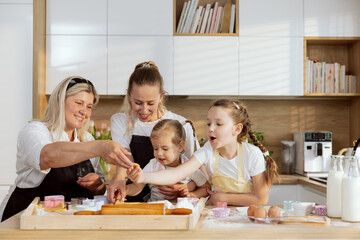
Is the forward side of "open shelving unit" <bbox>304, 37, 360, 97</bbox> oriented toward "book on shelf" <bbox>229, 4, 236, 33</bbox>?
no

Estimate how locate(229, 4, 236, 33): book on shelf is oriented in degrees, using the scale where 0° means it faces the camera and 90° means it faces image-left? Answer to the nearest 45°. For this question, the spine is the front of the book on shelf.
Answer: approximately 0°

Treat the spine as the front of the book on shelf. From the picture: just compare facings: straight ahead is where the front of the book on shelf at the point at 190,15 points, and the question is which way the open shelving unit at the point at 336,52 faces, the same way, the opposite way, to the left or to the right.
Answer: the same way

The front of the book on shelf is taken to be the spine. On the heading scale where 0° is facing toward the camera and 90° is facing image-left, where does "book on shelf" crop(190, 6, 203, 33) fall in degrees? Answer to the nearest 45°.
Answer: approximately 0°

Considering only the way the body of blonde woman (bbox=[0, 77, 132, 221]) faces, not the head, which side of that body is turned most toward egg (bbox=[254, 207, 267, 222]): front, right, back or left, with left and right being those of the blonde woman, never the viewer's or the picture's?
front

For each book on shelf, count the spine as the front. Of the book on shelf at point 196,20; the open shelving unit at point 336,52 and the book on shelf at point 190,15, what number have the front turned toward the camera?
3

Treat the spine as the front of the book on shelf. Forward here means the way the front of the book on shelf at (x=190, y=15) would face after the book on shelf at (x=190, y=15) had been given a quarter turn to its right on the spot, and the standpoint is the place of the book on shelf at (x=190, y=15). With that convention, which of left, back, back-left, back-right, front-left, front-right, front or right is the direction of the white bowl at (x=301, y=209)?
left

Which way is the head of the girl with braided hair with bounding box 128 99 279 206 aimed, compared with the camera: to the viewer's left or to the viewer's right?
to the viewer's left

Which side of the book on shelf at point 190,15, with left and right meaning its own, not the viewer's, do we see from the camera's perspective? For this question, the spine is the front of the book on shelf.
front

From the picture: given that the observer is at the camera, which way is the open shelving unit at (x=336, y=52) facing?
facing the viewer

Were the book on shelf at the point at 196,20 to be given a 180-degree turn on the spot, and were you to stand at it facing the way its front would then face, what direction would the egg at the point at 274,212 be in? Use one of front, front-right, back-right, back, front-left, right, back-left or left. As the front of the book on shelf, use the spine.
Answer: back

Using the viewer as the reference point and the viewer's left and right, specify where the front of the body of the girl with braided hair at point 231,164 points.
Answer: facing the viewer and to the left of the viewer

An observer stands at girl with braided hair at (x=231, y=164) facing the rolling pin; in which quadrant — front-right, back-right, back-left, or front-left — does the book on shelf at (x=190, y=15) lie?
back-right

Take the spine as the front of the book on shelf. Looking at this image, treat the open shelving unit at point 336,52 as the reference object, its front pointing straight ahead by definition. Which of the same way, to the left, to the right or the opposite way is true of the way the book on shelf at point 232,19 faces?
the same way

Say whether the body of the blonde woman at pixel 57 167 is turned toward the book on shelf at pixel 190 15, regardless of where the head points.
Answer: no

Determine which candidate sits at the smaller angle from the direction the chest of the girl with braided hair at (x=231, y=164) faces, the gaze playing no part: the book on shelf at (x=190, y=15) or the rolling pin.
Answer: the rolling pin

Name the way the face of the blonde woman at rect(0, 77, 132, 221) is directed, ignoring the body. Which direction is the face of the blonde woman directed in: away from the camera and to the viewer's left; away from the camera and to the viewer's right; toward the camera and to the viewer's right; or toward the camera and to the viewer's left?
toward the camera and to the viewer's right
